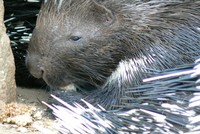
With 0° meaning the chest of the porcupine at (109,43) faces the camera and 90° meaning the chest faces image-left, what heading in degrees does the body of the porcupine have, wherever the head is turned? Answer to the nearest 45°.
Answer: approximately 90°

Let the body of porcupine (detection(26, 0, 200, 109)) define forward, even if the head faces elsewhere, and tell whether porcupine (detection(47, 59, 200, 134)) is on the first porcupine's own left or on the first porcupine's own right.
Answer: on the first porcupine's own left
